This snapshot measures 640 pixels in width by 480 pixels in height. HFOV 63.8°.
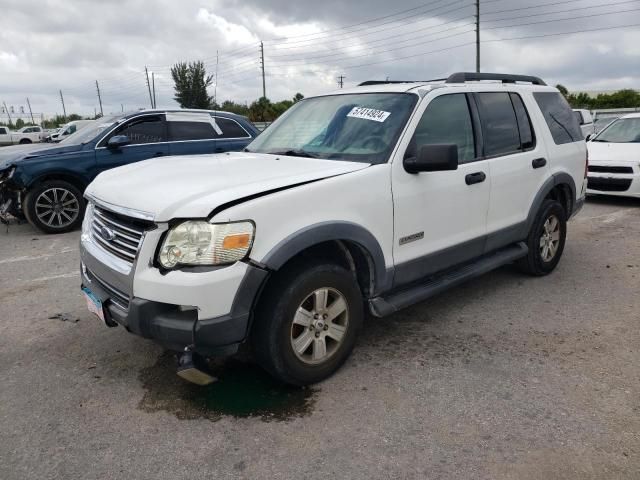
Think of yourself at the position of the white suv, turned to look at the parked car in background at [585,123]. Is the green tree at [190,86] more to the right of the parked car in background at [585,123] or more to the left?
left

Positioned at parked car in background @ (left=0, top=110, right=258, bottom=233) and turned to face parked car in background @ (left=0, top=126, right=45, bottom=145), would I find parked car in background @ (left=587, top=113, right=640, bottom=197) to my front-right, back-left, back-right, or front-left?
back-right

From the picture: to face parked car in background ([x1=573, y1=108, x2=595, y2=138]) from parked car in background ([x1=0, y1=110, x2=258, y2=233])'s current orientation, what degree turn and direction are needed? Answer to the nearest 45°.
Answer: approximately 180°

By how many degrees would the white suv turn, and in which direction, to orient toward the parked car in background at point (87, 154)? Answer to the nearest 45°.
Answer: approximately 90° to its right

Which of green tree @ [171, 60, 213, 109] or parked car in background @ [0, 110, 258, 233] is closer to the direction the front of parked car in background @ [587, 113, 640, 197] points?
the parked car in background

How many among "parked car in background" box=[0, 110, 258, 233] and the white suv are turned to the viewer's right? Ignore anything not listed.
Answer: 0

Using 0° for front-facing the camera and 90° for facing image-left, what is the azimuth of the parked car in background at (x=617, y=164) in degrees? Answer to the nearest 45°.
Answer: approximately 45°

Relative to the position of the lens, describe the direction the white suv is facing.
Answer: facing the viewer and to the left of the viewer

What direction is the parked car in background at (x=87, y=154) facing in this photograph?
to the viewer's left

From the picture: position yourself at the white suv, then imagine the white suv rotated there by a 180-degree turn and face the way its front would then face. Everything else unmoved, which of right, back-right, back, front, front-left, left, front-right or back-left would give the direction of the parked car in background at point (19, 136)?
left

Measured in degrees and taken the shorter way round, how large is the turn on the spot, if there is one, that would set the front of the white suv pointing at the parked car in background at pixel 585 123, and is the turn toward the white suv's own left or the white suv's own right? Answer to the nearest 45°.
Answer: approximately 180°

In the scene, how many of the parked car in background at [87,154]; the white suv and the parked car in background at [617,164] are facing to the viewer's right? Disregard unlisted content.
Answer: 0

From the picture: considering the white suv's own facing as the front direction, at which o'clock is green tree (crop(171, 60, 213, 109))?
The green tree is roughly at 4 o'clock from the white suv.

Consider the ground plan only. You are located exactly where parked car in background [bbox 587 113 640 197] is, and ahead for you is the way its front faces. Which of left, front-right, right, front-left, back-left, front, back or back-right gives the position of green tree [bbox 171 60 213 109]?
right
